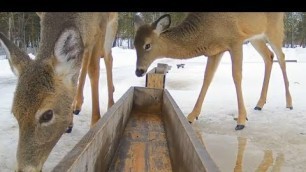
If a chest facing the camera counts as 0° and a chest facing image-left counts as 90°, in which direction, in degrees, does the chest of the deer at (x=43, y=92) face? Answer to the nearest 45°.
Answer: approximately 45°

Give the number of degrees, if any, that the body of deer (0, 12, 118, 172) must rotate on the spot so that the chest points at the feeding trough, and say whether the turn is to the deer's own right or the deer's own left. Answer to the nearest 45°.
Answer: approximately 90° to the deer's own left

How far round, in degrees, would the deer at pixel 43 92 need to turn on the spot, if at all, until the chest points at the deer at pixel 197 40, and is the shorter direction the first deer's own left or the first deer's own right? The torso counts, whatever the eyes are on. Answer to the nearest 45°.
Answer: approximately 180°
